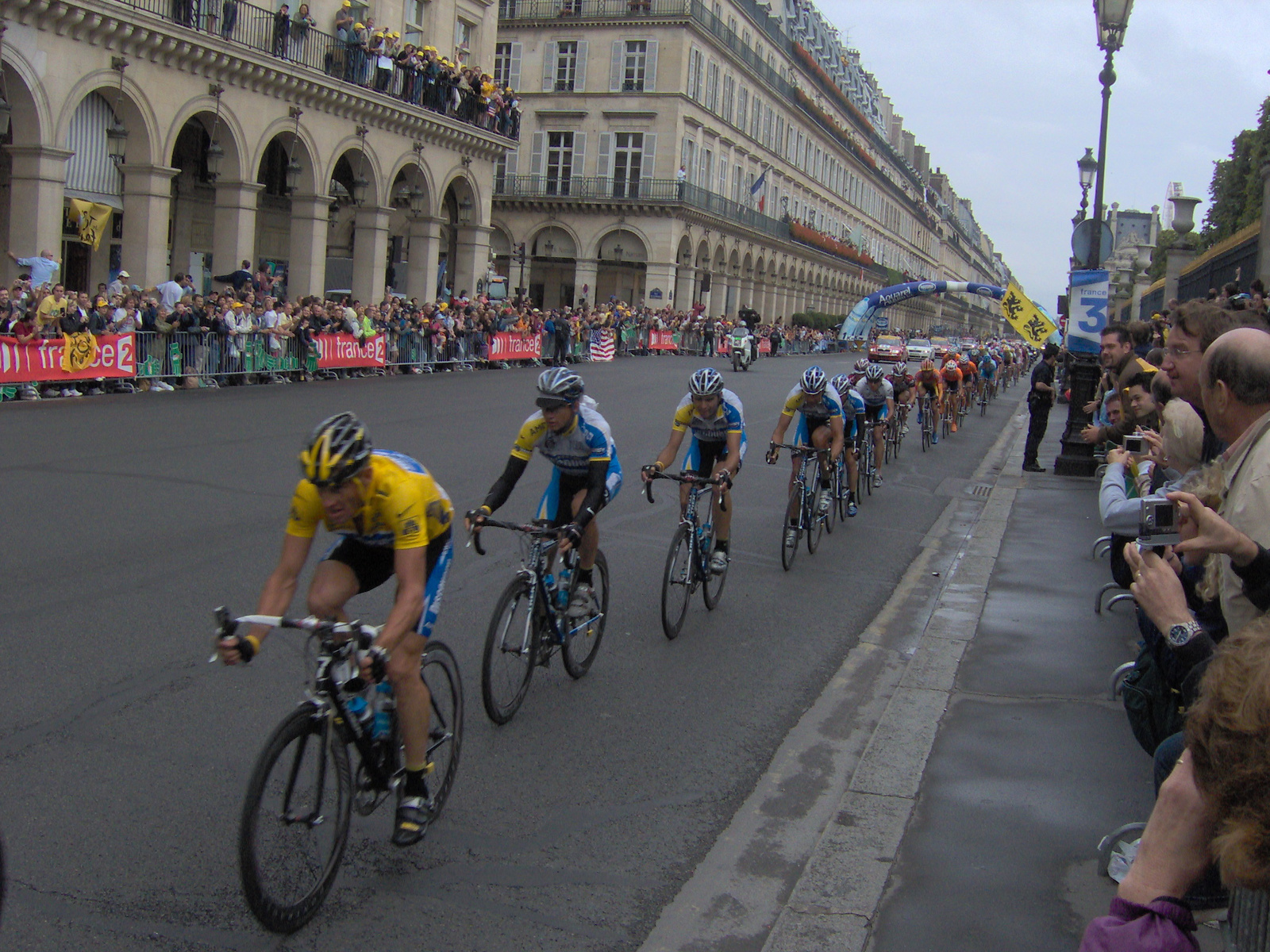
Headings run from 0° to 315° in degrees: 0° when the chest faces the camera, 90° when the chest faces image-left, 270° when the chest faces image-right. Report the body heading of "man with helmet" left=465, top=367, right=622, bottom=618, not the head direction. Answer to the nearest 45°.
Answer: approximately 45°

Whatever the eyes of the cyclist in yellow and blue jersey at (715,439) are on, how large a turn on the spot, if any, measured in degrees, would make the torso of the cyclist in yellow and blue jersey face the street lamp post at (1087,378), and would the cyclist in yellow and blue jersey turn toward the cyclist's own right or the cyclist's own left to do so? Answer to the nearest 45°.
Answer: approximately 180°

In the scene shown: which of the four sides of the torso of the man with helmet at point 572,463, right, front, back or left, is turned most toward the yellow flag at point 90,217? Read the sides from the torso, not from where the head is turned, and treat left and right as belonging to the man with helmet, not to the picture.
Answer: right

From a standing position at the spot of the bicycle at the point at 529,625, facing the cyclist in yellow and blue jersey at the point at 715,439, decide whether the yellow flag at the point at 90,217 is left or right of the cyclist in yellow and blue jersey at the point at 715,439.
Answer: left

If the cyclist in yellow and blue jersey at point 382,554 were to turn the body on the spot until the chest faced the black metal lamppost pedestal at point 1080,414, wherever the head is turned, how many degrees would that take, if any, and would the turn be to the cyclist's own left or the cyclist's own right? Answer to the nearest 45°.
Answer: approximately 180°

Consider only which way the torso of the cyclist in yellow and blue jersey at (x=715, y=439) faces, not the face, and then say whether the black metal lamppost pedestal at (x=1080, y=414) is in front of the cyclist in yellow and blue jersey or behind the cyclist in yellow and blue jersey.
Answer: behind

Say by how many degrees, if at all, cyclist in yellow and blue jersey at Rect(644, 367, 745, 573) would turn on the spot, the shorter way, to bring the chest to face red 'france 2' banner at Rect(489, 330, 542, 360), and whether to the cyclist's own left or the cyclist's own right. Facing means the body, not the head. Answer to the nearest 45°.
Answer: approximately 135° to the cyclist's own right
